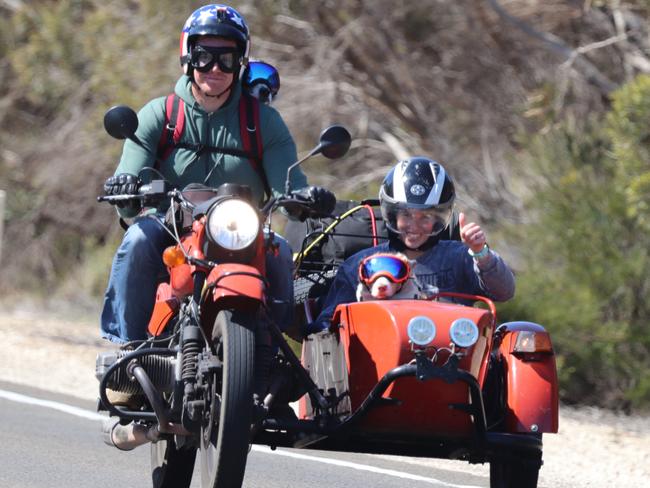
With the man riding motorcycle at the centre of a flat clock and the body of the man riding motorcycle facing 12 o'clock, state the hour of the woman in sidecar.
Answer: The woman in sidecar is roughly at 10 o'clock from the man riding motorcycle.

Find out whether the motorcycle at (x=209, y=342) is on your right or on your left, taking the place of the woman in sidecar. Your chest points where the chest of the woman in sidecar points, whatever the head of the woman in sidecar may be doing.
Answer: on your right

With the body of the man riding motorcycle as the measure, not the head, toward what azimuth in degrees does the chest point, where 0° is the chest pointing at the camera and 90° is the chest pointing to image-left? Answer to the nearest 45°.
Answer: approximately 0°

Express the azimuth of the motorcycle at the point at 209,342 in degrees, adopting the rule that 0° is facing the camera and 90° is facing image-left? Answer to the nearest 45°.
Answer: approximately 0°
